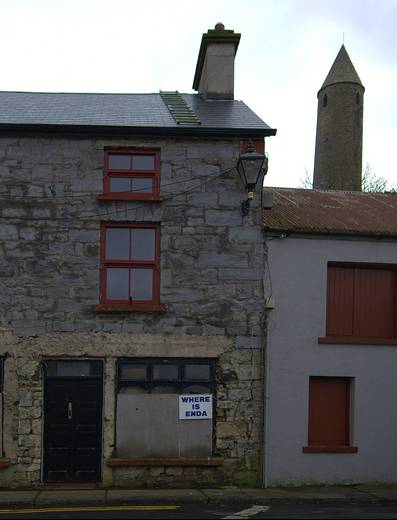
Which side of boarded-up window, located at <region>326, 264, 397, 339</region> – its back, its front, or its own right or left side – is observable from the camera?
front

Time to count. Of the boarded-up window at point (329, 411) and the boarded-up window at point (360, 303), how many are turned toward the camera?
2

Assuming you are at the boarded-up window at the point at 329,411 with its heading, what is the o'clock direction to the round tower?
The round tower is roughly at 6 o'clock from the boarded-up window.

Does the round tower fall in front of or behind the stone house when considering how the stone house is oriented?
behind

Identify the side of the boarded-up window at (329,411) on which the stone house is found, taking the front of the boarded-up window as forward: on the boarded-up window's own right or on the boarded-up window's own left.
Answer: on the boarded-up window's own right

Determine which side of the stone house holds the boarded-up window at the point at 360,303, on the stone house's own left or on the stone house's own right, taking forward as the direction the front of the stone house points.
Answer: on the stone house's own left

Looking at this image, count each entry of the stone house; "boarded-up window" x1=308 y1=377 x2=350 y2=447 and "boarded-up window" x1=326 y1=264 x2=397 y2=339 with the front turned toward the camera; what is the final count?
3

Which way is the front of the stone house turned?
toward the camera

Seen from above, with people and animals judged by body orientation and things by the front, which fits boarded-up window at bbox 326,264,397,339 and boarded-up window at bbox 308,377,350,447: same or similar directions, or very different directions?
same or similar directions

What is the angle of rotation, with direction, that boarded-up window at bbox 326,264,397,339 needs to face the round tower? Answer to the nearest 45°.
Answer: approximately 180°

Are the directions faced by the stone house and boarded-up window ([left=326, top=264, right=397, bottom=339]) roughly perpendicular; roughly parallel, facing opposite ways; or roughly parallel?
roughly parallel

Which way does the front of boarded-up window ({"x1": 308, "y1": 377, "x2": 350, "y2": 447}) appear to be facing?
toward the camera
